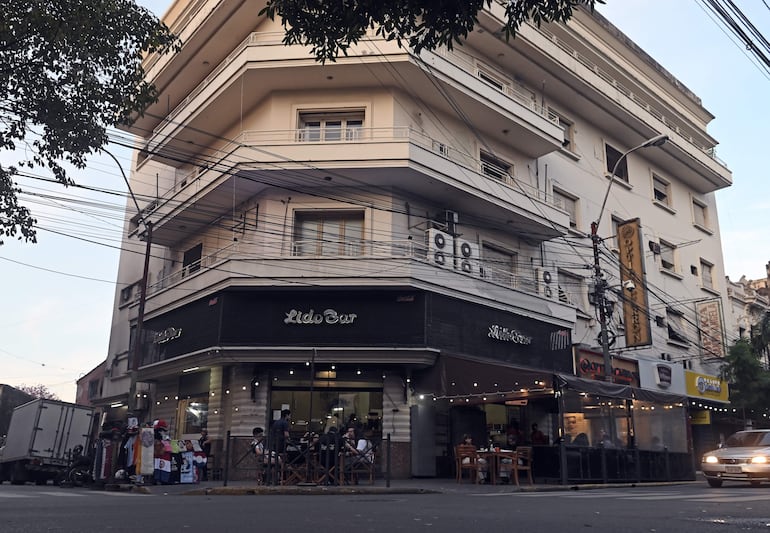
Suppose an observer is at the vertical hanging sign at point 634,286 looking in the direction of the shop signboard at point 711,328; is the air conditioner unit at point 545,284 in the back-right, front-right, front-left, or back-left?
back-left

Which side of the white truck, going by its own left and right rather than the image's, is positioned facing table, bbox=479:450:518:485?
back

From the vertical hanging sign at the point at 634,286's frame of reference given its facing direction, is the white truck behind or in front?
in front

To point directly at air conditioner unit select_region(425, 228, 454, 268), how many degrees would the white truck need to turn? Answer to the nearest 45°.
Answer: approximately 180°

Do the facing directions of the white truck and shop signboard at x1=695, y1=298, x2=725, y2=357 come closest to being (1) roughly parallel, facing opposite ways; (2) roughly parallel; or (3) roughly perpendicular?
roughly perpendicular

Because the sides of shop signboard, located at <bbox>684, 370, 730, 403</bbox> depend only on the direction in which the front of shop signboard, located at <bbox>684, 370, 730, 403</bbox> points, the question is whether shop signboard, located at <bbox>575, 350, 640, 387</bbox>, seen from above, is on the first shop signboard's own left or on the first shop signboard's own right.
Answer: on the first shop signboard's own right

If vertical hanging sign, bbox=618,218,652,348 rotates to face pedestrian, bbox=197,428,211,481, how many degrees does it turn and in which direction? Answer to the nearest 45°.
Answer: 0° — it already faces them

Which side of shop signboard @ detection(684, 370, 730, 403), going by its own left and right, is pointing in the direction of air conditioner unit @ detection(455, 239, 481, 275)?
right

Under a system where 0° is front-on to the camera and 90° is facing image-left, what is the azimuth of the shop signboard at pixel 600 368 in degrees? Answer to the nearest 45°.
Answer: approximately 315°

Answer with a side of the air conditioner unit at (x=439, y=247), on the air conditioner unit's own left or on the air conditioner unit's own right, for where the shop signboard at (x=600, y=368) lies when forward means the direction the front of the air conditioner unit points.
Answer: on the air conditioner unit's own left

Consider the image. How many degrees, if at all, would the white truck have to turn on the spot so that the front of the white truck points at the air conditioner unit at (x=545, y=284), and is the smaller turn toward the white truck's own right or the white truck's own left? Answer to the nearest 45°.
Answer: approximately 135° to the white truck's own right

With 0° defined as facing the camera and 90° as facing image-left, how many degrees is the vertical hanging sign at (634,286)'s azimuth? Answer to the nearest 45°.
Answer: approximately 45°

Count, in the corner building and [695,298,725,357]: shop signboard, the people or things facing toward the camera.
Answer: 2

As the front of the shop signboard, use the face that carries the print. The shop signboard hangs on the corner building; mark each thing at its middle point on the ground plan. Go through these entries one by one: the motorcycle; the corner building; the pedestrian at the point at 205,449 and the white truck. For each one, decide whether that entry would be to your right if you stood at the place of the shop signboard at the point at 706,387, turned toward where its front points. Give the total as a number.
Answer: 4
